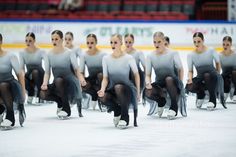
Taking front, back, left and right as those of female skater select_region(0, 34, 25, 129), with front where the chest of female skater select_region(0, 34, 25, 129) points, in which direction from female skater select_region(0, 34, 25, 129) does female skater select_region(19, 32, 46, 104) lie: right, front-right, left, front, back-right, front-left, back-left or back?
back

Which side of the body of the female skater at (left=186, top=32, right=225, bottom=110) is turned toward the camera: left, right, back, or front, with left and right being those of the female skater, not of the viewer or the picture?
front

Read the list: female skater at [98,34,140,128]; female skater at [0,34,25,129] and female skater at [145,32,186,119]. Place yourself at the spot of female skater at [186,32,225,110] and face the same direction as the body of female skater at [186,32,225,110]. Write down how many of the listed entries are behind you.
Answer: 0

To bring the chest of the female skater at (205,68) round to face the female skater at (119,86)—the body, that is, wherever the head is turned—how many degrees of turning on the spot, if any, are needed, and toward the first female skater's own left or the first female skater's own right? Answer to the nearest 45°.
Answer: approximately 45° to the first female skater's own right

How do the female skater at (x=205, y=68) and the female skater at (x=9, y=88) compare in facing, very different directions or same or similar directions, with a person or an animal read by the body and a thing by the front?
same or similar directions

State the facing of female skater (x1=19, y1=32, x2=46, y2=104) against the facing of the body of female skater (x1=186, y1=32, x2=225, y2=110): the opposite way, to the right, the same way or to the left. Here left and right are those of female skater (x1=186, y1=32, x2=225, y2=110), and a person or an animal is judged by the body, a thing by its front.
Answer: the same way

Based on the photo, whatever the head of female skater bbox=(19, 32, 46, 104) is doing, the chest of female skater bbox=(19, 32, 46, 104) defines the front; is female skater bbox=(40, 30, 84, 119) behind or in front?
in front

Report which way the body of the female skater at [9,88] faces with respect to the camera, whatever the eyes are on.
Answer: toward the camera

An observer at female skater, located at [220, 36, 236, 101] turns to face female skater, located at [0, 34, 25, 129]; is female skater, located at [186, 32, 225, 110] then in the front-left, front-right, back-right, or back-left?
front-left

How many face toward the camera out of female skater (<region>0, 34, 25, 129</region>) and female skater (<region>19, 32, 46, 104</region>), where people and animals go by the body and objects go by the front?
2

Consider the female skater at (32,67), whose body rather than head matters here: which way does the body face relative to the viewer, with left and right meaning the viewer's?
facing the viewer

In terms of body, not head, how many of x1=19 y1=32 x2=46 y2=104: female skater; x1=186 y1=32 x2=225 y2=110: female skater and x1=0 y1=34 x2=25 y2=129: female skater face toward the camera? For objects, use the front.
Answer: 3

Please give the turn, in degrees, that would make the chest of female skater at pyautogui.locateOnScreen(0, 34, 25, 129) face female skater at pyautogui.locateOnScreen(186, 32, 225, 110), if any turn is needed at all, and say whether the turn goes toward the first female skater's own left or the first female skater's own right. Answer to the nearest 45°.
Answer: approximately 90° to the first female skater's own left

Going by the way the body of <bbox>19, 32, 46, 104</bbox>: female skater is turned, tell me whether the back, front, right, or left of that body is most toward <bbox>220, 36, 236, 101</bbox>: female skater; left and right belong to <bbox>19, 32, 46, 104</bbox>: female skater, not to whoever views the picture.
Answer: left
